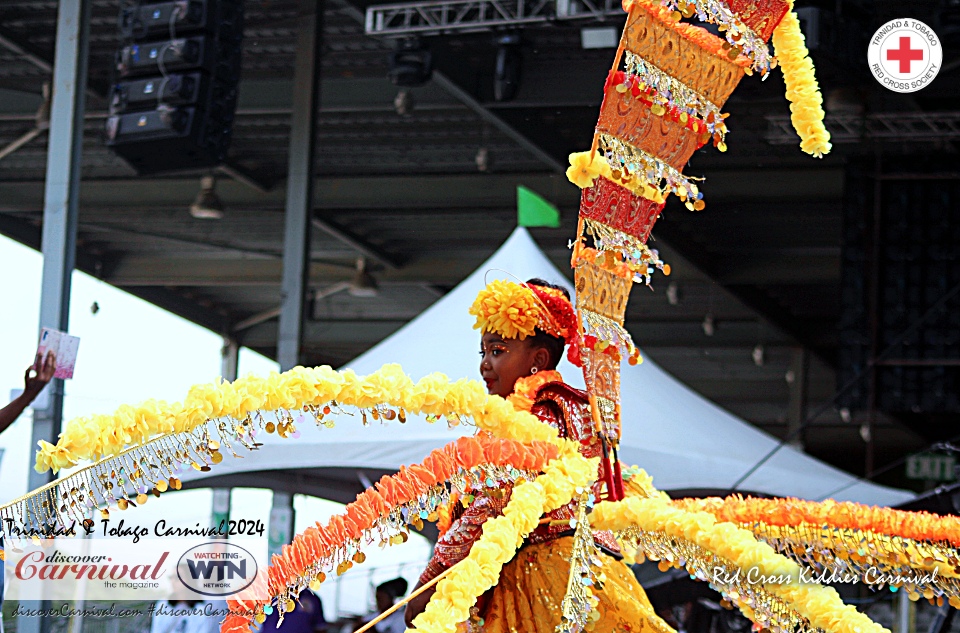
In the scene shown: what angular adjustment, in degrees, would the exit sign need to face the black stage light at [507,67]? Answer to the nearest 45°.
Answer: approximately 45° to its right

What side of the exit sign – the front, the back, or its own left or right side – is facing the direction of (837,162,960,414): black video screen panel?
front

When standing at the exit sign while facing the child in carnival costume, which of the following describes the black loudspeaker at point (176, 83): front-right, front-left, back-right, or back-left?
front-right

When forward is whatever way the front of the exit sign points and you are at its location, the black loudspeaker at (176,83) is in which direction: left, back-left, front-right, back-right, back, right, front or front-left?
front-right

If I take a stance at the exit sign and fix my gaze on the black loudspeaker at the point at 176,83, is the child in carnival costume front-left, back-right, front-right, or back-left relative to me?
front-left

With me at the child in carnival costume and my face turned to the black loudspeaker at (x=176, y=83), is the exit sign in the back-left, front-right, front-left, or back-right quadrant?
front-right

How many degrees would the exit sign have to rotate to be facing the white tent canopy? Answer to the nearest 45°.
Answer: approximately 45° to its right

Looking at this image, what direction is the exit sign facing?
toward the camera

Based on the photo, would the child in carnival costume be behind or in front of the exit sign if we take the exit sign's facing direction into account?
in front
